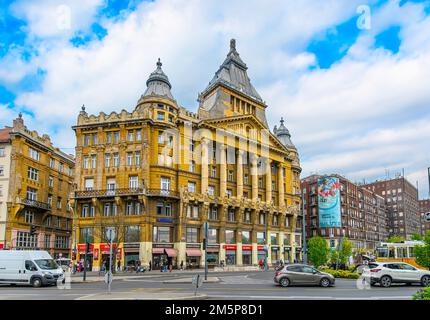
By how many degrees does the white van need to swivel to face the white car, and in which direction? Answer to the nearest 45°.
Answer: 0° — it already faces it

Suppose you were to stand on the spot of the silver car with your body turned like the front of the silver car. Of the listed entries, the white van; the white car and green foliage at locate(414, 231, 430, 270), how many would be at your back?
1

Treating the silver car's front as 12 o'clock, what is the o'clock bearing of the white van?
The white van is roughly at 6 o'clock from the silver car.

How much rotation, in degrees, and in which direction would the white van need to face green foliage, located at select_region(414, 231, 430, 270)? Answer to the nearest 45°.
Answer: approximately 45° to its left

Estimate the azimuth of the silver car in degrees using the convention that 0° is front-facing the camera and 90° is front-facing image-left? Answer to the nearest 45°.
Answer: approximately 270°

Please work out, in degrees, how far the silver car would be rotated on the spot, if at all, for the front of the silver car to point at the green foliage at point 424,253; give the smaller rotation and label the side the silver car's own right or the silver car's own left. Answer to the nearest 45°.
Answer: approximately 45° to the silver car's own left

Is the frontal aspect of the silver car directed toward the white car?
yes

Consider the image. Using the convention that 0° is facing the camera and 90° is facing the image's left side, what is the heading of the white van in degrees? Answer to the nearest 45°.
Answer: approximately 315°
